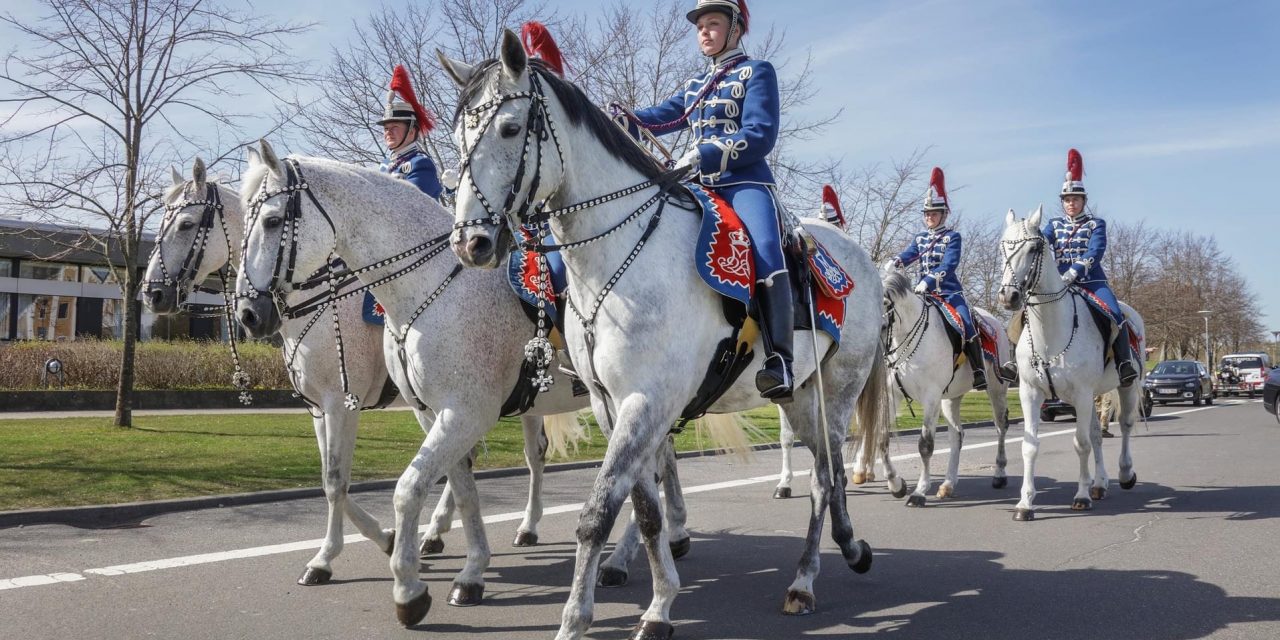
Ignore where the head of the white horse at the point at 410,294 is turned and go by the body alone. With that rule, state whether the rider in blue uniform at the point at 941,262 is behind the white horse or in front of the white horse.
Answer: behind

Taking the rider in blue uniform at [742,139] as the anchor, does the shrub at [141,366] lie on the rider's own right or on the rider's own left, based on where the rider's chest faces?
on the rider's own right

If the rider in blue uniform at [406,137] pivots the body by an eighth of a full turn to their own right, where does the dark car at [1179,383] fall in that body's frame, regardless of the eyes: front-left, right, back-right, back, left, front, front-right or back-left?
back-right

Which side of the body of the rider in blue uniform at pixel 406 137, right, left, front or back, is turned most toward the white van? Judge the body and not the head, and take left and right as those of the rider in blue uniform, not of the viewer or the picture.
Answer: back

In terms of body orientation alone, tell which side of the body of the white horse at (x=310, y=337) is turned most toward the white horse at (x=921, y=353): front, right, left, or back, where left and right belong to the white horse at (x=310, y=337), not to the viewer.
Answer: back

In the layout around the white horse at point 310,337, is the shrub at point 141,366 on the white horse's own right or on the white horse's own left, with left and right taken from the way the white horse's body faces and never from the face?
on the white horse's own right

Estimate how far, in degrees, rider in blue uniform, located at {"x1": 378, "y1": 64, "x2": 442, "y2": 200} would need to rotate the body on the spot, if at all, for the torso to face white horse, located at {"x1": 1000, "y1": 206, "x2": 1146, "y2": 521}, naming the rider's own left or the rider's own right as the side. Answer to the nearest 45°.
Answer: approximately 135° to the rider's own left

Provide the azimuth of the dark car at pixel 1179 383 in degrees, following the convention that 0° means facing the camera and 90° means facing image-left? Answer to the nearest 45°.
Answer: approximately 45°

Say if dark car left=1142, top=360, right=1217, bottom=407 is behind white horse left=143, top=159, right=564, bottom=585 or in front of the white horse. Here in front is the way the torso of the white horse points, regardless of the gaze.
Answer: behind

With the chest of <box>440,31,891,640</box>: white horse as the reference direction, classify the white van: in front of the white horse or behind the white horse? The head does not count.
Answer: behind

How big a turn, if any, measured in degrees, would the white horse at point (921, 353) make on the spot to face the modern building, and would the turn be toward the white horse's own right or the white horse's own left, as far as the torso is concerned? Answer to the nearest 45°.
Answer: approximately 90° to the white horse's own right

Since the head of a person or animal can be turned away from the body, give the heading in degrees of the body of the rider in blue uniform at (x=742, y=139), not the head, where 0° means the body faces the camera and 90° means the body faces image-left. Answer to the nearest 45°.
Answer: approximately 45°
